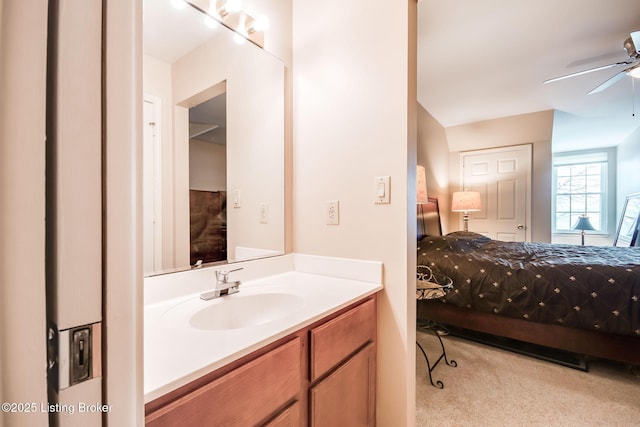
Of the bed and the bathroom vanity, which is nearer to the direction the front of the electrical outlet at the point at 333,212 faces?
the bathroom vanity

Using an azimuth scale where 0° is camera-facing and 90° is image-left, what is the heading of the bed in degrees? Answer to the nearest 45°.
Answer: approximately 315°

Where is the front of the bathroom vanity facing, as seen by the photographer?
facing the viewer and to the right of the viewer

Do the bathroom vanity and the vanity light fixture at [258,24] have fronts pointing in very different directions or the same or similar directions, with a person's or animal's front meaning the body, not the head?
same or similar directions

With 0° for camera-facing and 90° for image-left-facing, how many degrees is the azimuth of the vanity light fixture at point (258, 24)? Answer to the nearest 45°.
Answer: approximately 315°

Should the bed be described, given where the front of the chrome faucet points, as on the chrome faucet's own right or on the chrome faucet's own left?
on the chrome faucet's own left

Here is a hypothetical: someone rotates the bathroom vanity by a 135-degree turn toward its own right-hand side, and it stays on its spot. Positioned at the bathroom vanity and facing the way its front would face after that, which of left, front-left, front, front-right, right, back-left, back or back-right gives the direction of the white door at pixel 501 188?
back-right

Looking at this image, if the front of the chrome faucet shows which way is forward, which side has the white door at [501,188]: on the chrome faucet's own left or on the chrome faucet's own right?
on the chrome faucet's own left
